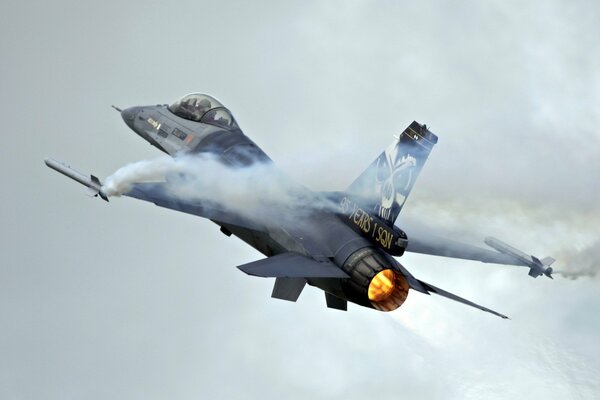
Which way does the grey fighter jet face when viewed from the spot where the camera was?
facing away from the viewer and to the left of the viewer
